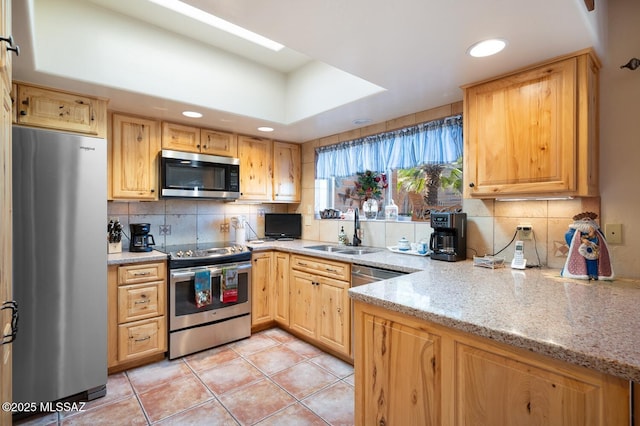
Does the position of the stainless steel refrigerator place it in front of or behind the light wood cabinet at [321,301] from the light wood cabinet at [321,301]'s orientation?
in front

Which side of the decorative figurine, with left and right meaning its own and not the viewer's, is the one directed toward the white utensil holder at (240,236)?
right

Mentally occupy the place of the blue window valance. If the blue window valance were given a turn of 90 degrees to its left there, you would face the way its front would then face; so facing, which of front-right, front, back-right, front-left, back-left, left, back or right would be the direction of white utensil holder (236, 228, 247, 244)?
back-right

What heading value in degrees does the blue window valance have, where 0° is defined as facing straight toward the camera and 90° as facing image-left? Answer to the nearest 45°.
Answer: approximately 45°

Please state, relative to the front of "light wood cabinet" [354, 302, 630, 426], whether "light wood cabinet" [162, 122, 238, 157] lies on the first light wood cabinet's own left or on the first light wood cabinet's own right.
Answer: on the first light wood cabinet's own right

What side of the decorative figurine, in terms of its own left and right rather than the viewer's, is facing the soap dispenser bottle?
right

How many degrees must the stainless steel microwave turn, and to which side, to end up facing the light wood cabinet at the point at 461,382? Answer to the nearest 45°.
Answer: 0° — it already faces it
